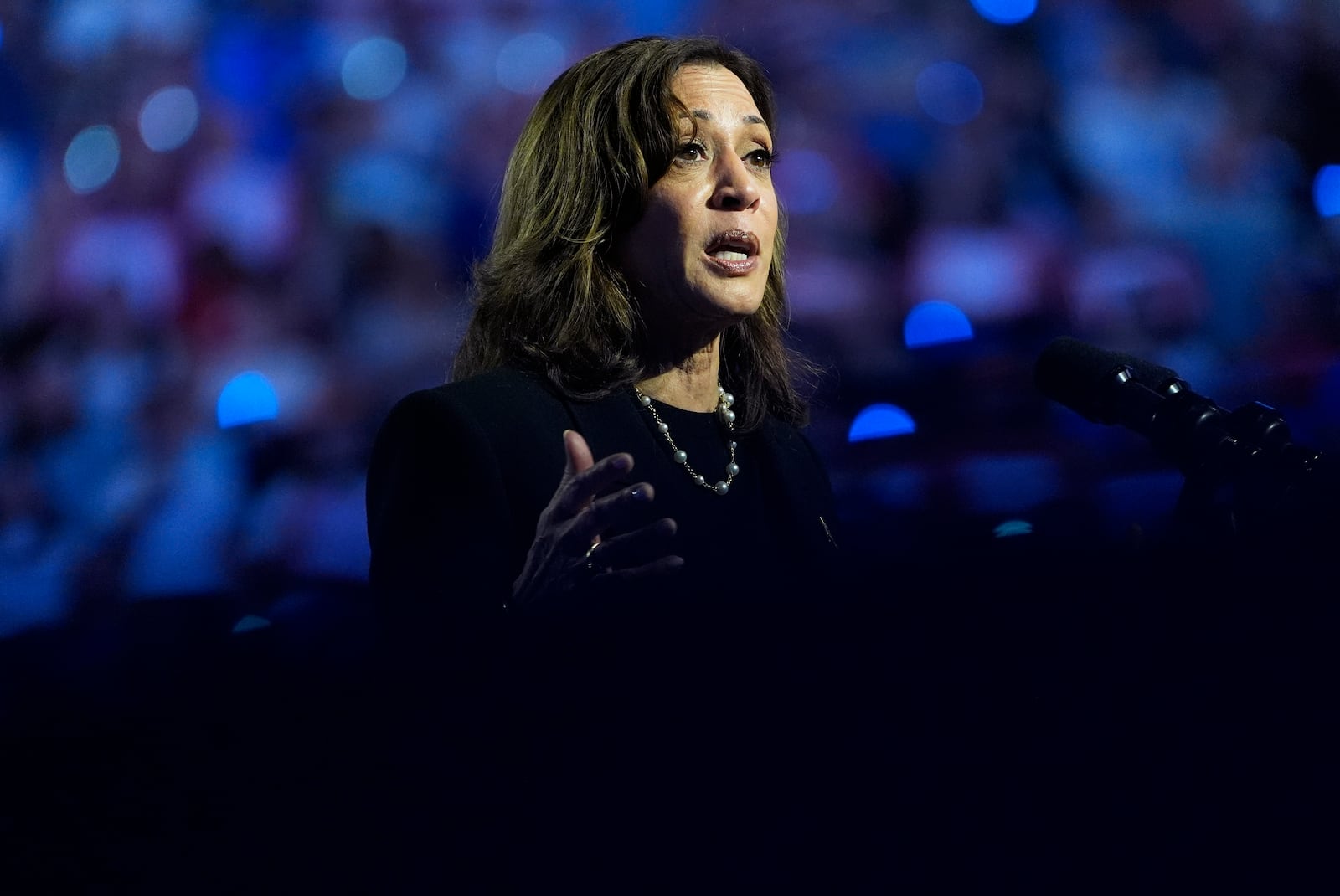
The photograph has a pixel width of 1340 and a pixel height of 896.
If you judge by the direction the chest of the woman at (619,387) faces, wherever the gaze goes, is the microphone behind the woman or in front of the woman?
in front

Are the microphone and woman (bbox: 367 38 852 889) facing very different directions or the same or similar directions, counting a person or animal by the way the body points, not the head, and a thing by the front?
very different directions

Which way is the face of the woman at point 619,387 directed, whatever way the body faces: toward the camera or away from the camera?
toward the camera

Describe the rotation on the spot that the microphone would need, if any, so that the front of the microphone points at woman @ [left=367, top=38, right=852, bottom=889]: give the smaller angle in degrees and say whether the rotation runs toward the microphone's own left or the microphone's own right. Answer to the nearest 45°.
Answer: approximately 45° to the microphone's own right

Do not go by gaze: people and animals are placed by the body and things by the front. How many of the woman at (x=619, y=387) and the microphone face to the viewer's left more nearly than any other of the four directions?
1

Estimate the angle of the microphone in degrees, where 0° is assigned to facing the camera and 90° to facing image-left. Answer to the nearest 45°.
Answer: approximately 90°
